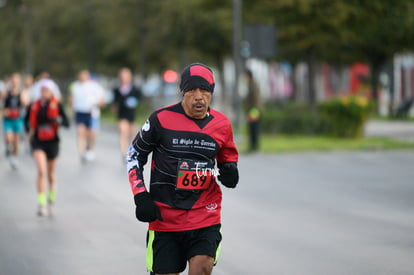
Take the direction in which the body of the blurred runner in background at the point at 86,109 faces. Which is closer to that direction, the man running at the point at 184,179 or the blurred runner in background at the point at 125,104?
the man running

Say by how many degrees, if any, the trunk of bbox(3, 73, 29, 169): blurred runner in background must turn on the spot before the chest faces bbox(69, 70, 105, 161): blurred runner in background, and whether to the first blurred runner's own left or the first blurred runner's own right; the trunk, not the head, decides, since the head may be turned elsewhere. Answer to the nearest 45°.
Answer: approximately 90° to the first blurred runner's own left

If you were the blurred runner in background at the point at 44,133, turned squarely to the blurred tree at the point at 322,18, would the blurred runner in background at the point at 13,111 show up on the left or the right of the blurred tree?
left

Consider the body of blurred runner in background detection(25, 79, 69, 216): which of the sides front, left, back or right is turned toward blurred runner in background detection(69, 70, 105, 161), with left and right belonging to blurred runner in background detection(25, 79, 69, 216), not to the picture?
back

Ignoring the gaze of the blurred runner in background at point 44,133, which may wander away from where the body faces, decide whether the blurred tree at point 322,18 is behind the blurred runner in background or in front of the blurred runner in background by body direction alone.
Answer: behind

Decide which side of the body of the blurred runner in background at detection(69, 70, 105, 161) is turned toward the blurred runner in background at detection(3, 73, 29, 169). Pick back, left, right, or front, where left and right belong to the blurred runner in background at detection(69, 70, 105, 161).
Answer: right

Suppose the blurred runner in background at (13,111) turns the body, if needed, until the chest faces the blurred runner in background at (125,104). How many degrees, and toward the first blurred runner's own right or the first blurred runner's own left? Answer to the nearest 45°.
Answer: approximately 90° to the first blurred runner's own left

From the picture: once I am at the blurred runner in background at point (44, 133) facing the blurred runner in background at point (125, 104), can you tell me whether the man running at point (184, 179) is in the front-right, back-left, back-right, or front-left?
back-right

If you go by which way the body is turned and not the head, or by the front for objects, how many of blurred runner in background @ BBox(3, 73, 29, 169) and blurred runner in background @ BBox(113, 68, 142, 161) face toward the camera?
2
